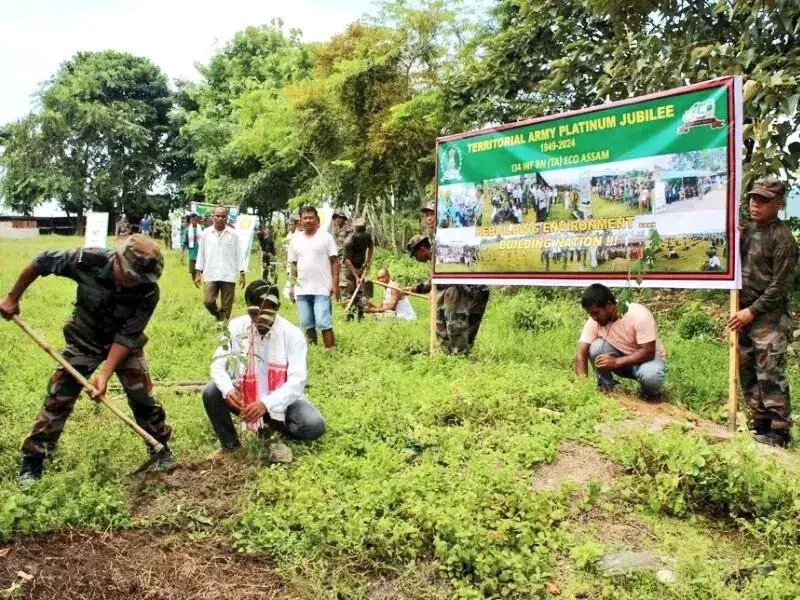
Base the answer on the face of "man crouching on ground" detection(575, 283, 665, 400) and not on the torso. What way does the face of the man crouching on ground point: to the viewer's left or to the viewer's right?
to the viewer's left

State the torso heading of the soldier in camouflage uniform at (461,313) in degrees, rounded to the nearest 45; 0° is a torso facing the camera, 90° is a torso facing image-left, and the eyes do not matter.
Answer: approximately 45°

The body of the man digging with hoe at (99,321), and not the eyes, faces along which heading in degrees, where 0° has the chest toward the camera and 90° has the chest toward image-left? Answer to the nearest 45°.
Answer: approximately 315°

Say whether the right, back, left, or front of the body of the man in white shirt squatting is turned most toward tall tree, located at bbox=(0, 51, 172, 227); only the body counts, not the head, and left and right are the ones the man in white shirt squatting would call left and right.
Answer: back

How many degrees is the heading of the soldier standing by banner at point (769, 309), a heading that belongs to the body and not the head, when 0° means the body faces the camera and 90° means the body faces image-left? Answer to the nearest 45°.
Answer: approximately 45°

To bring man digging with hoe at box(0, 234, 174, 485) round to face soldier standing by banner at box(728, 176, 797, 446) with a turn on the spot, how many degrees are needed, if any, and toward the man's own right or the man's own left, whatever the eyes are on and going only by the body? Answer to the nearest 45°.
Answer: approximately 45° to the man's own left

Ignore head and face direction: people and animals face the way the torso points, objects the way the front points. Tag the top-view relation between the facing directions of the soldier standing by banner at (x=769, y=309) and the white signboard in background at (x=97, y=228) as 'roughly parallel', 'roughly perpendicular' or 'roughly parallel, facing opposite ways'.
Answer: roughly perpendicular

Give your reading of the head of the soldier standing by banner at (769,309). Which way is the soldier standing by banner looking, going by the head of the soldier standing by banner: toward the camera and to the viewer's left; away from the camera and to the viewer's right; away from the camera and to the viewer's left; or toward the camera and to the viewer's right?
toward the camera and to the viewer's left

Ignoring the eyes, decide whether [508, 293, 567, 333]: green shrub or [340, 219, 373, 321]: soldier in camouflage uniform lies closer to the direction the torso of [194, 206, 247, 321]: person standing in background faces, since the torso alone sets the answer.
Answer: the green shrub
